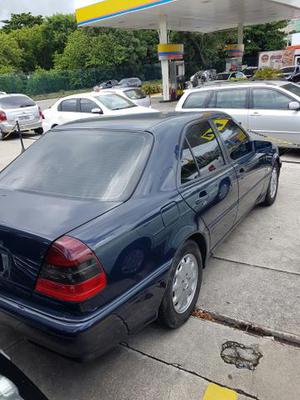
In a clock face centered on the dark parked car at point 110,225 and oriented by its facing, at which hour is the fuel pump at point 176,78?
The fuel pump is roughly at 11 o'clock from the dark parked car.

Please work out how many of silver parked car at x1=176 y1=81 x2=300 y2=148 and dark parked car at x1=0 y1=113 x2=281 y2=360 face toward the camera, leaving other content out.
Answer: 0

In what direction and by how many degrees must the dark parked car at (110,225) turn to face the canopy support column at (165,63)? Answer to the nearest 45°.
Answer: approximately 45° to its left

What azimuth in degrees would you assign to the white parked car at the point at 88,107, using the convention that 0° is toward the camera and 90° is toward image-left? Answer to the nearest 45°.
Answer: approximately 315°

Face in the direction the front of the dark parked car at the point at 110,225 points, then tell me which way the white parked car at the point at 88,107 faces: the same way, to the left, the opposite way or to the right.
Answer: to the right

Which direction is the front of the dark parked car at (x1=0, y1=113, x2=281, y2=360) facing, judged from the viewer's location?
facing away from the viewer and to the right of the viewer

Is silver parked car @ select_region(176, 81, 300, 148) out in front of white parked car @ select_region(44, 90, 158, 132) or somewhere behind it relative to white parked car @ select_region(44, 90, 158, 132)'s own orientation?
in front

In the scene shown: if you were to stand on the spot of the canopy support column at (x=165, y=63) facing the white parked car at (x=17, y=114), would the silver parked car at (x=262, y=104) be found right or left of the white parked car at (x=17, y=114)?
left

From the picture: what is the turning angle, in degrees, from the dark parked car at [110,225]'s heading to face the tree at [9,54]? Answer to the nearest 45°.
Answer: approximately 45° to its left

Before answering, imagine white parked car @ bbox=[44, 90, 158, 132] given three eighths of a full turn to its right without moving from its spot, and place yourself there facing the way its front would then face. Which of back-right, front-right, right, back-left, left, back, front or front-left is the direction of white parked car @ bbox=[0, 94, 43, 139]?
front-right
